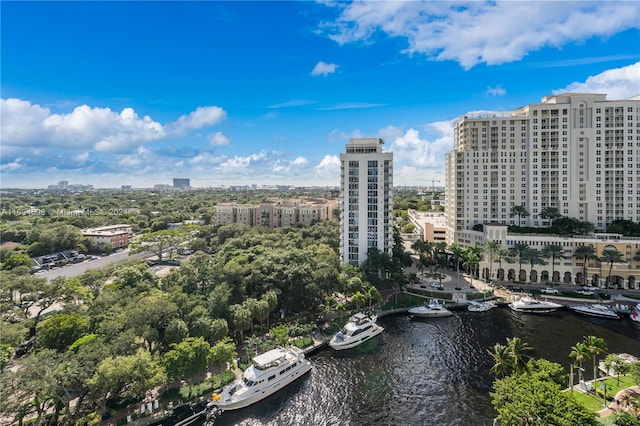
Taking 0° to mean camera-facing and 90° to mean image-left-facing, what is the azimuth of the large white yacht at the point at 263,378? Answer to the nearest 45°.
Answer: approximately 45°

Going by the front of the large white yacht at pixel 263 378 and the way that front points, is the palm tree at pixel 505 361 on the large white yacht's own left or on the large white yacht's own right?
on the large white yacht's own left

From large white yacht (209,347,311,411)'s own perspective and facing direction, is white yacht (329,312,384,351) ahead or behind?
behind

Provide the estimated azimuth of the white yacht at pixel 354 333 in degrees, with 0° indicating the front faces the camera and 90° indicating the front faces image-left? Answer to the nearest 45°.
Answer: approximately 45°

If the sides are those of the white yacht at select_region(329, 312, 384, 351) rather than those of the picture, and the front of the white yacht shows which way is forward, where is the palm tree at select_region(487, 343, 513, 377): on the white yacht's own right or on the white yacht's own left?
on the white yacht's own left
